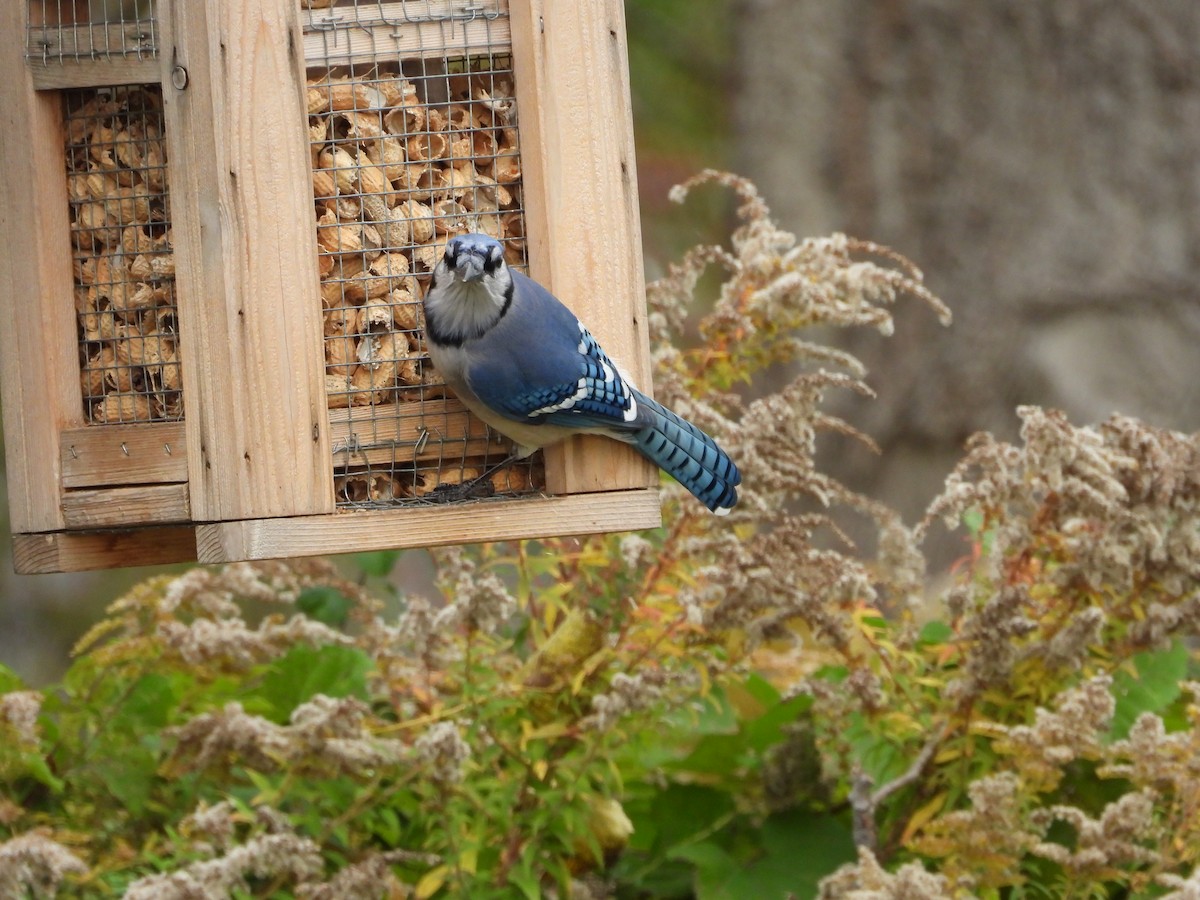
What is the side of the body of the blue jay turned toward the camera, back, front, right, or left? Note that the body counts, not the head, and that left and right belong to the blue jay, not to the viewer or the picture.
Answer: left
